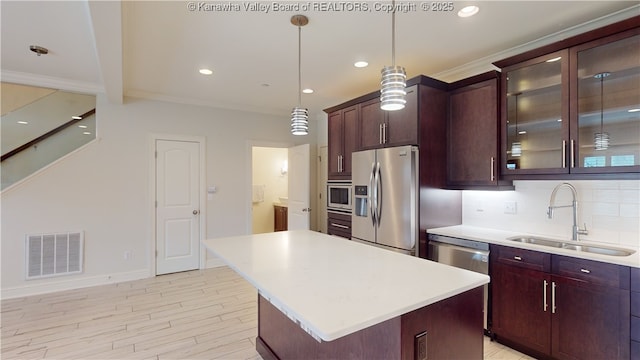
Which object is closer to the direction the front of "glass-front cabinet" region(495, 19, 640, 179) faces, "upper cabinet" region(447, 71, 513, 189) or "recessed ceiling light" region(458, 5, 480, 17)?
the recessed ceiling light

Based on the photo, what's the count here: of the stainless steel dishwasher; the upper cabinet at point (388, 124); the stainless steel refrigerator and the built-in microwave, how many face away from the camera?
0

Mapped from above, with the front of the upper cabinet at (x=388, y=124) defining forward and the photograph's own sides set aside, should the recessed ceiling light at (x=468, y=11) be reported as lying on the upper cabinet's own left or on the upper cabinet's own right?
on the upper cabinet's own left

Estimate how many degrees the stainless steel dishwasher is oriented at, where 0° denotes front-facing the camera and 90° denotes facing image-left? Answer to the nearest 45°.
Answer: approximately 45°

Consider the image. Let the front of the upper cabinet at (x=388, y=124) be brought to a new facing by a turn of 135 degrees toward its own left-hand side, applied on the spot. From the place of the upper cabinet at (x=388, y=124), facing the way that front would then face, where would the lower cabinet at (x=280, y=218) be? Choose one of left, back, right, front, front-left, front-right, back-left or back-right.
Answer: back-left

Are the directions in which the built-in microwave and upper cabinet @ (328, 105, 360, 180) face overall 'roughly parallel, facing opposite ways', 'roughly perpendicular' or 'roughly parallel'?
roughly parallel

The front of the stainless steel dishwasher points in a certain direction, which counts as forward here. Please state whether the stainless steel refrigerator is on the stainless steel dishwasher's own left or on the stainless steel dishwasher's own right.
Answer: on the stainless steel dishwasher's own right

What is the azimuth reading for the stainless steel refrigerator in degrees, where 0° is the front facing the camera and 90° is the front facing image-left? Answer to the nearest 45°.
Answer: approximately 45°

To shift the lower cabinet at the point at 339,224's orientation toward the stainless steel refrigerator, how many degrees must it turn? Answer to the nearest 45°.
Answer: approximately 90° to its left

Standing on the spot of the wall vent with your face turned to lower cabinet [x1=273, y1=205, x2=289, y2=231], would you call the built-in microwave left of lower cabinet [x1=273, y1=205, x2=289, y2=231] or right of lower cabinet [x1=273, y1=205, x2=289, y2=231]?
right
